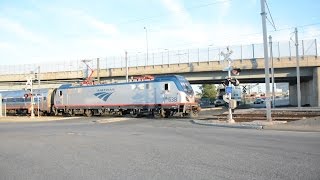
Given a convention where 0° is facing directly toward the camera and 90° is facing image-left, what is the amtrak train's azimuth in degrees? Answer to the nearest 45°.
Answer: approximately 315°
